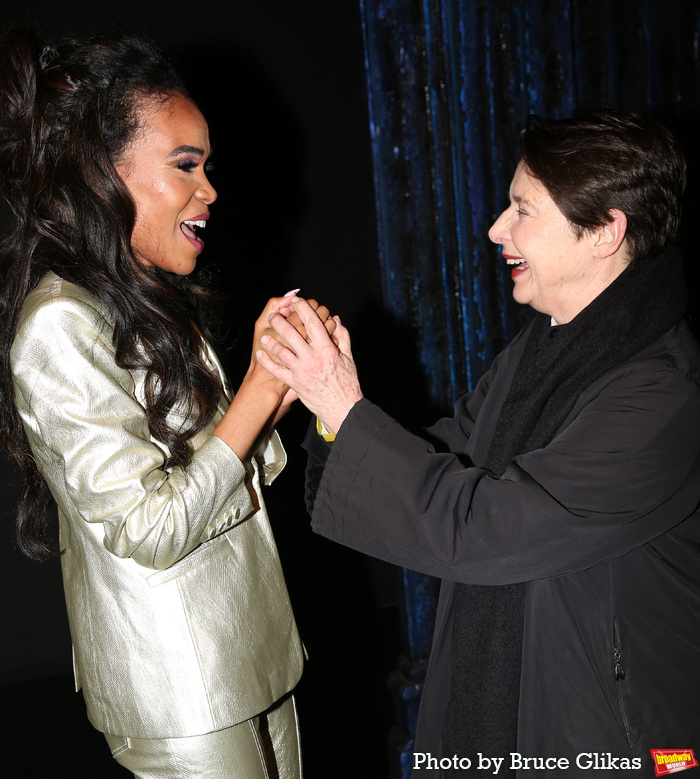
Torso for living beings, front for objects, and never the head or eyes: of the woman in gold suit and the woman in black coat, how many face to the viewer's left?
1

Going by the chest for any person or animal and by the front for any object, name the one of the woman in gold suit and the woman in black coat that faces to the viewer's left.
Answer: the woman in black coat

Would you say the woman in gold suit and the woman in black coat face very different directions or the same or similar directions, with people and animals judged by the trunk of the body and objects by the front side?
very different directions

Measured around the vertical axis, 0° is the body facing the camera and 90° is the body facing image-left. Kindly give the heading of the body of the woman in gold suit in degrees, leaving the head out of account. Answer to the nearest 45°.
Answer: approximately 270°

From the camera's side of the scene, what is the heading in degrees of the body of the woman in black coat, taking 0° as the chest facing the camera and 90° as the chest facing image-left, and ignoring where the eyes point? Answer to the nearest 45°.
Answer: approximately 90°

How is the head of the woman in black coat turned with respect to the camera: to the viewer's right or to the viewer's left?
to the viewer's left
